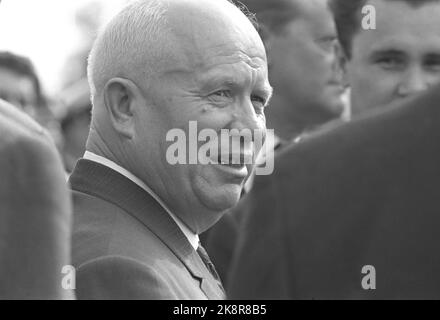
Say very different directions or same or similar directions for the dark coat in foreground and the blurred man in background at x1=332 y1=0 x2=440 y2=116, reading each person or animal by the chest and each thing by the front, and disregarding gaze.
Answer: very different directions

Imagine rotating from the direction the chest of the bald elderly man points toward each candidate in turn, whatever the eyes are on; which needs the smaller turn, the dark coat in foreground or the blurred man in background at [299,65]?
the dark coat in foreground

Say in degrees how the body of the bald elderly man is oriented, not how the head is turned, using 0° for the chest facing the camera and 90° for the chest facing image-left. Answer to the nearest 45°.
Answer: approximately 315°

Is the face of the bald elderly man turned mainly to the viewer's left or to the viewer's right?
to the viewer's right

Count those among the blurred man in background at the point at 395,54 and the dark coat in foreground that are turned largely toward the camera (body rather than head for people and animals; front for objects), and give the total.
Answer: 1

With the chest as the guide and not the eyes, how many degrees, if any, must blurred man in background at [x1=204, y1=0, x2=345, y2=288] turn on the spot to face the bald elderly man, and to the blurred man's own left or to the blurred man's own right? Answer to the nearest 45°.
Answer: approximately 90° to the blurred man's own right

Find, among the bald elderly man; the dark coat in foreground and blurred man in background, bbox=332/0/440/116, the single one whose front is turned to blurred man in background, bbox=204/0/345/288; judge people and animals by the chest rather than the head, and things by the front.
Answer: the dark coat in foreground

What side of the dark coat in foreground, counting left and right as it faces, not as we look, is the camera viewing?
back

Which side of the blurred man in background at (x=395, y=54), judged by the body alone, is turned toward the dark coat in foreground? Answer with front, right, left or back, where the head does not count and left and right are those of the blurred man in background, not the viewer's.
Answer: front

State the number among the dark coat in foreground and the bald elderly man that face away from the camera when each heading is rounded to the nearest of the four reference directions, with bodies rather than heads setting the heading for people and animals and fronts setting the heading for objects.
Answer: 1

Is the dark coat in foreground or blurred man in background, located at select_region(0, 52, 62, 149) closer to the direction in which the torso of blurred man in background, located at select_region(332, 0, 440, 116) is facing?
the dark coat in foreground

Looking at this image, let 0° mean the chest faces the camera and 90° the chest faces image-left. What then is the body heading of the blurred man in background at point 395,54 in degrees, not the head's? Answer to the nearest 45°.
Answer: approximately 0°
